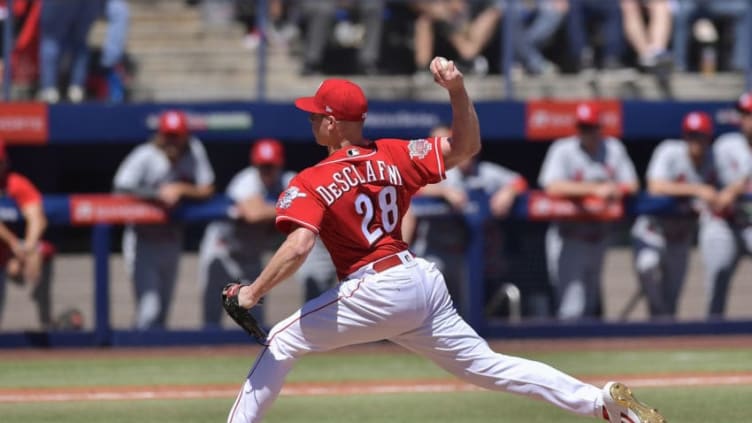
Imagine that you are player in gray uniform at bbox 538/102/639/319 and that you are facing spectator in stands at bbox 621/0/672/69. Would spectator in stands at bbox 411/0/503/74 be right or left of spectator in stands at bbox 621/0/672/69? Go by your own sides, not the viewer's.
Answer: left

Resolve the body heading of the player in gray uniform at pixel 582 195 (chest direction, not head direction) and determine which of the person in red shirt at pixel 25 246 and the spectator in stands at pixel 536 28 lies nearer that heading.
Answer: the person in red shirt

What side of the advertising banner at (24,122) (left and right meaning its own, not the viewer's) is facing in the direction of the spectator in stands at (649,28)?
left

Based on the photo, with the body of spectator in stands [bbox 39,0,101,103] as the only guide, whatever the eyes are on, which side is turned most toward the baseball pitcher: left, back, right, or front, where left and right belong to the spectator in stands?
front

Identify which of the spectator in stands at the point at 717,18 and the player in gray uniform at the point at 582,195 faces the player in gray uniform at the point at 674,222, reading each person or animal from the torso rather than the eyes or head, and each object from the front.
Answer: the spectator in stands

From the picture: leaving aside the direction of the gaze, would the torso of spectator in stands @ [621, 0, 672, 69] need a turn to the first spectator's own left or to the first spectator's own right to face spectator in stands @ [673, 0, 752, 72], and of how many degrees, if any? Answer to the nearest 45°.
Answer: approximately 135° to the first spectator's own left

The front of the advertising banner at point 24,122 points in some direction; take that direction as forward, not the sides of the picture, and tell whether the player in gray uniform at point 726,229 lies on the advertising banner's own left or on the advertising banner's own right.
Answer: on the advertising banner's own left

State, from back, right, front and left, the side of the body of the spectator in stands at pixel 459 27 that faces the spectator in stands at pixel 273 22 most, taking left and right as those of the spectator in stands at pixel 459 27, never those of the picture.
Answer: right

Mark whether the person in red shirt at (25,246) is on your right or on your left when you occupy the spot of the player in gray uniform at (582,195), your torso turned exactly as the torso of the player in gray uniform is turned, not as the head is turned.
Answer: on your right

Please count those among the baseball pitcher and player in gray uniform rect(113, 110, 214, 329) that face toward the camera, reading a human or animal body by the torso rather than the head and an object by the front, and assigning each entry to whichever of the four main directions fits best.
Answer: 1
